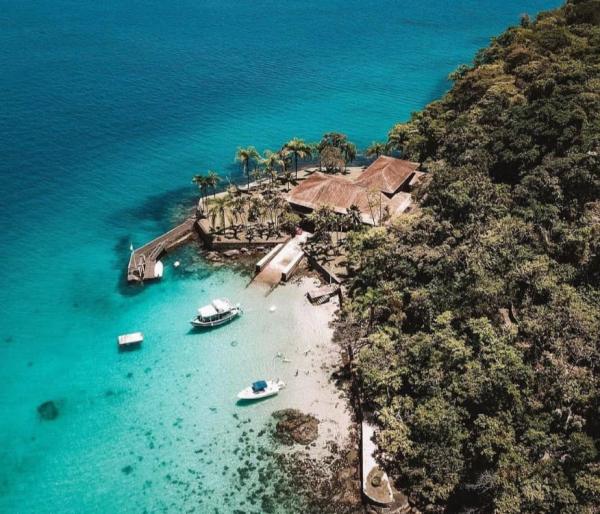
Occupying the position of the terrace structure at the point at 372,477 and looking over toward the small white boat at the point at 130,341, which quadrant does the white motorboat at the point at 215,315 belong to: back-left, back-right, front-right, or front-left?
front-right

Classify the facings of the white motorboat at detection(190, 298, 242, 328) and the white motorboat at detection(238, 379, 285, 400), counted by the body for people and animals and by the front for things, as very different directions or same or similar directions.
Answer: same or similar directions

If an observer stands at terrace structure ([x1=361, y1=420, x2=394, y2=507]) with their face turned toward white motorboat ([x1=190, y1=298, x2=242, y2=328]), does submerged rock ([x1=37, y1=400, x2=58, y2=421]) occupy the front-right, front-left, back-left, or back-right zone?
front-left

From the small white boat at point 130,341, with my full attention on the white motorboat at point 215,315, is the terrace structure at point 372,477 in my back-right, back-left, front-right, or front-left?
front-right
